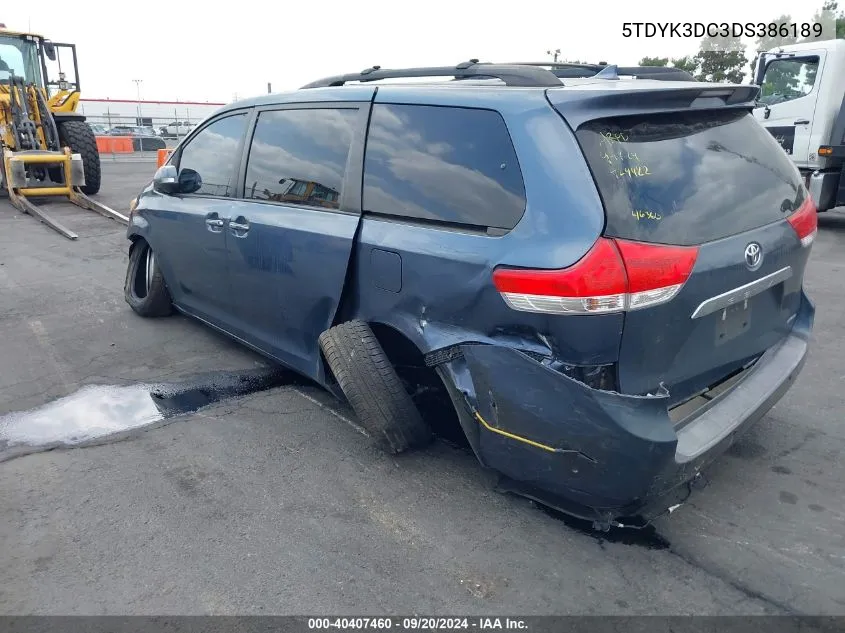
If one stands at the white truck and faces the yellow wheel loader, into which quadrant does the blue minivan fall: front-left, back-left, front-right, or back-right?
front-left

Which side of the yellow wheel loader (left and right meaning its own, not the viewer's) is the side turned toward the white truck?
front

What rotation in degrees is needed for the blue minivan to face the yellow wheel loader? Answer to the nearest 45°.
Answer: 0° — it already faces it

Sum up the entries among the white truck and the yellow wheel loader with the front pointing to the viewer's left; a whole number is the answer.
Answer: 1

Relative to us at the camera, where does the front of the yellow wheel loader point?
facing the viewer and to the right of the viewer

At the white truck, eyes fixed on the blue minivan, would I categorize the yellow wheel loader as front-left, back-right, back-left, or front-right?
front-right

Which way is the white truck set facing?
to the viewer's left

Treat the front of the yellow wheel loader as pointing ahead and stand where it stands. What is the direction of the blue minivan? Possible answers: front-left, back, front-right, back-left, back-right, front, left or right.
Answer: front-right

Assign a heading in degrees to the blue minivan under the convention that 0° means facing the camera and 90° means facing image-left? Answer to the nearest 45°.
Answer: approximately 135°

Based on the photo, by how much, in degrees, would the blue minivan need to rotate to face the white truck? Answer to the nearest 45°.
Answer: approximately 90° to its right
